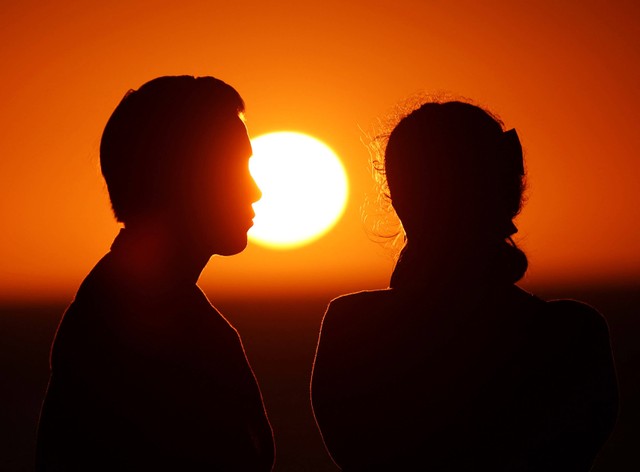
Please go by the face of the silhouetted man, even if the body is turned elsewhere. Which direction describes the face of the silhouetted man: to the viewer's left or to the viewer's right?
to the viewer's right

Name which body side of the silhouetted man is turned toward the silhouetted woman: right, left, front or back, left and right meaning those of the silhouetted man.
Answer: front

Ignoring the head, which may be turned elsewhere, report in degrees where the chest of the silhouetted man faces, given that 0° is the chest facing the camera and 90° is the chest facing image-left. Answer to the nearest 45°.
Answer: approximately 270°
